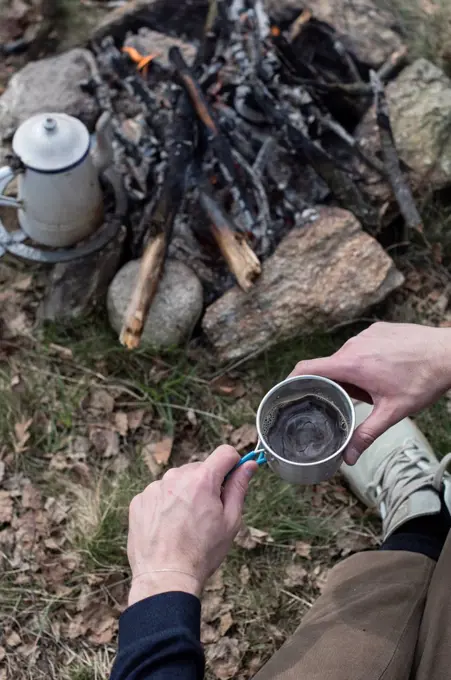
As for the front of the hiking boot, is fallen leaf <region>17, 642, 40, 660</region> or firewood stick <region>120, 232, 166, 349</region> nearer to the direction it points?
the firewood stick

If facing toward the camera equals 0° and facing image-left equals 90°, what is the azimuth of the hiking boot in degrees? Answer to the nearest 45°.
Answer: approximately 135°

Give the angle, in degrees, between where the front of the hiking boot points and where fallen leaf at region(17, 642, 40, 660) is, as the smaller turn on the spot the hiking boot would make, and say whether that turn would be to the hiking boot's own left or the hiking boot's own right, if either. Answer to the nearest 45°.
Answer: approximately 90° to the hiking boot's own left

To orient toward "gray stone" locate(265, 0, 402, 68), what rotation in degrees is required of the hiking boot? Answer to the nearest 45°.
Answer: approximately 45° to its right
